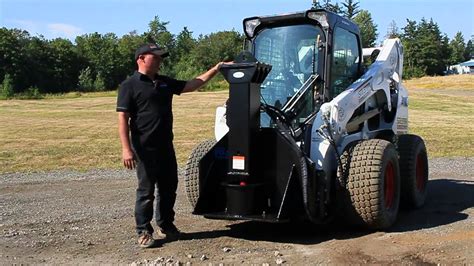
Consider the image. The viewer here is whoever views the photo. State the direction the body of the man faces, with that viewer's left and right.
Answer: facing the viewer and to the right of the viewer

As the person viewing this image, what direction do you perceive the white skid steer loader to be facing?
facing the viewer and to the left of the viewer

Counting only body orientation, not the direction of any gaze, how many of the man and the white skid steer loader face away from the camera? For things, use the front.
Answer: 0

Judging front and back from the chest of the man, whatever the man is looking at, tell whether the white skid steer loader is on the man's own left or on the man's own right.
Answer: on the man's own left

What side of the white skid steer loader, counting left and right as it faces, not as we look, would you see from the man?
front

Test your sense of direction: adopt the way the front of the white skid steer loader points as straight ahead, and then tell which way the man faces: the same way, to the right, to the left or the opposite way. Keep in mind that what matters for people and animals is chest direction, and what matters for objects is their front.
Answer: to the left
